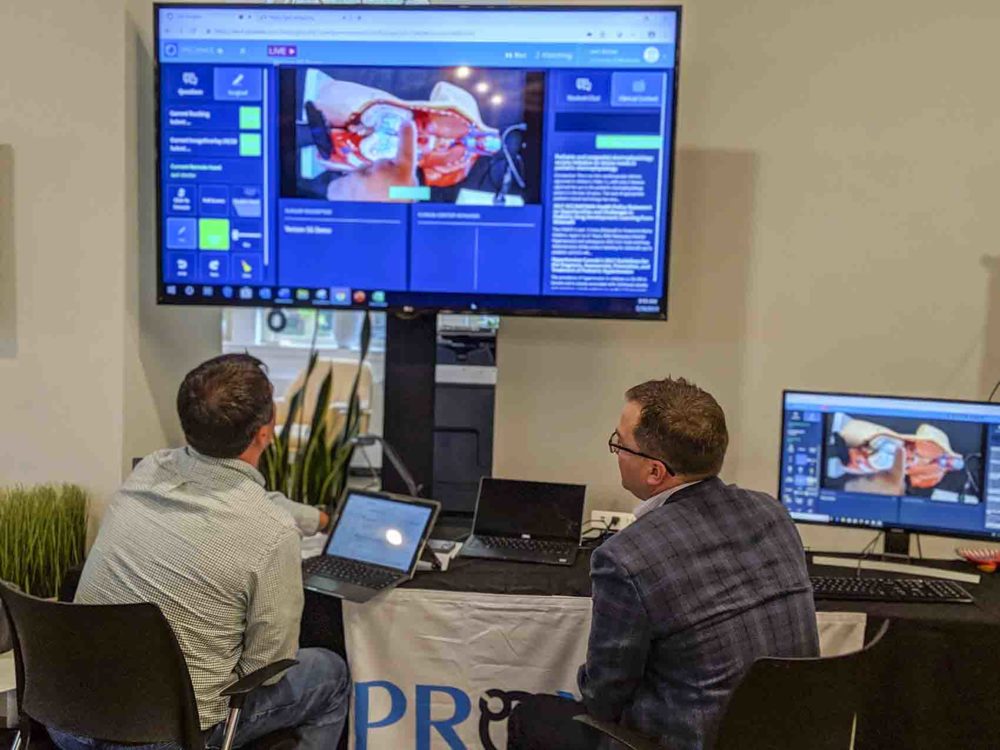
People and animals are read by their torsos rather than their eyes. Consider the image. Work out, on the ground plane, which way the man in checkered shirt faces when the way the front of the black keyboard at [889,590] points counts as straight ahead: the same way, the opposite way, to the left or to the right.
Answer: the opposite way

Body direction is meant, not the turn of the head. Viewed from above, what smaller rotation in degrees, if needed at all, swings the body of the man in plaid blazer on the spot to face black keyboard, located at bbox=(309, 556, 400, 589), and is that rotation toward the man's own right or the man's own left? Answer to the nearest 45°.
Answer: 0° — they already face it

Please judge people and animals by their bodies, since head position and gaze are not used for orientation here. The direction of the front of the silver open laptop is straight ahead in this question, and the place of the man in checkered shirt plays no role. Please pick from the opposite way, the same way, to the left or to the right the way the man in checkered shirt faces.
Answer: the opposite way

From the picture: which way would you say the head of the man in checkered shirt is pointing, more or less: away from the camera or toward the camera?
away from the camera

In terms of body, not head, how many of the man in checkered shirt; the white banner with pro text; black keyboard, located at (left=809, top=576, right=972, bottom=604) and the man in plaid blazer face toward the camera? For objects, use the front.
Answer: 2

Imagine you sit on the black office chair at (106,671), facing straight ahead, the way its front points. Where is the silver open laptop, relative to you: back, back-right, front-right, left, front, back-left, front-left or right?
front

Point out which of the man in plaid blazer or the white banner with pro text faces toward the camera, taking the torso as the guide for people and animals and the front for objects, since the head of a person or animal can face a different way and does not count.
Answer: the white banner with pro text

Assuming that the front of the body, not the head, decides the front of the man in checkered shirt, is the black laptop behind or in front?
in front

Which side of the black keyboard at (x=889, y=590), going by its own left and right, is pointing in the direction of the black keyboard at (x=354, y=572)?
right

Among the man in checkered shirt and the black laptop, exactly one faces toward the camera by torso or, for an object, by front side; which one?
the black laptop

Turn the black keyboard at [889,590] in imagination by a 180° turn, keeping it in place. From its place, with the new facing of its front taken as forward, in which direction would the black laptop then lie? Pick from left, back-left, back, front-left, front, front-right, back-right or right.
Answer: left

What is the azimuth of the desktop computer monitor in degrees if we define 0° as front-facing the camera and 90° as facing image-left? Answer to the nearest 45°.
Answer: approximately 0°

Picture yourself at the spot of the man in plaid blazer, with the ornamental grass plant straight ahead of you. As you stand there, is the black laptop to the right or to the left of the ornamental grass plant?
right

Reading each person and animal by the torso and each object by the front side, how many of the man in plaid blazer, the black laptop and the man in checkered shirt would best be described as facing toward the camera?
1

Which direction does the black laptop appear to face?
toward the camera

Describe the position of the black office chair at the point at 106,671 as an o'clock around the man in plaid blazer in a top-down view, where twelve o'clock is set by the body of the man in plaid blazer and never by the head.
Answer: The black office chair is roughly at 10 o'clock from the man in plaid blazer.

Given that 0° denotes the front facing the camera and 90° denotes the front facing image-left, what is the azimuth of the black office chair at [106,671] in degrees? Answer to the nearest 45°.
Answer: approximately 225°
